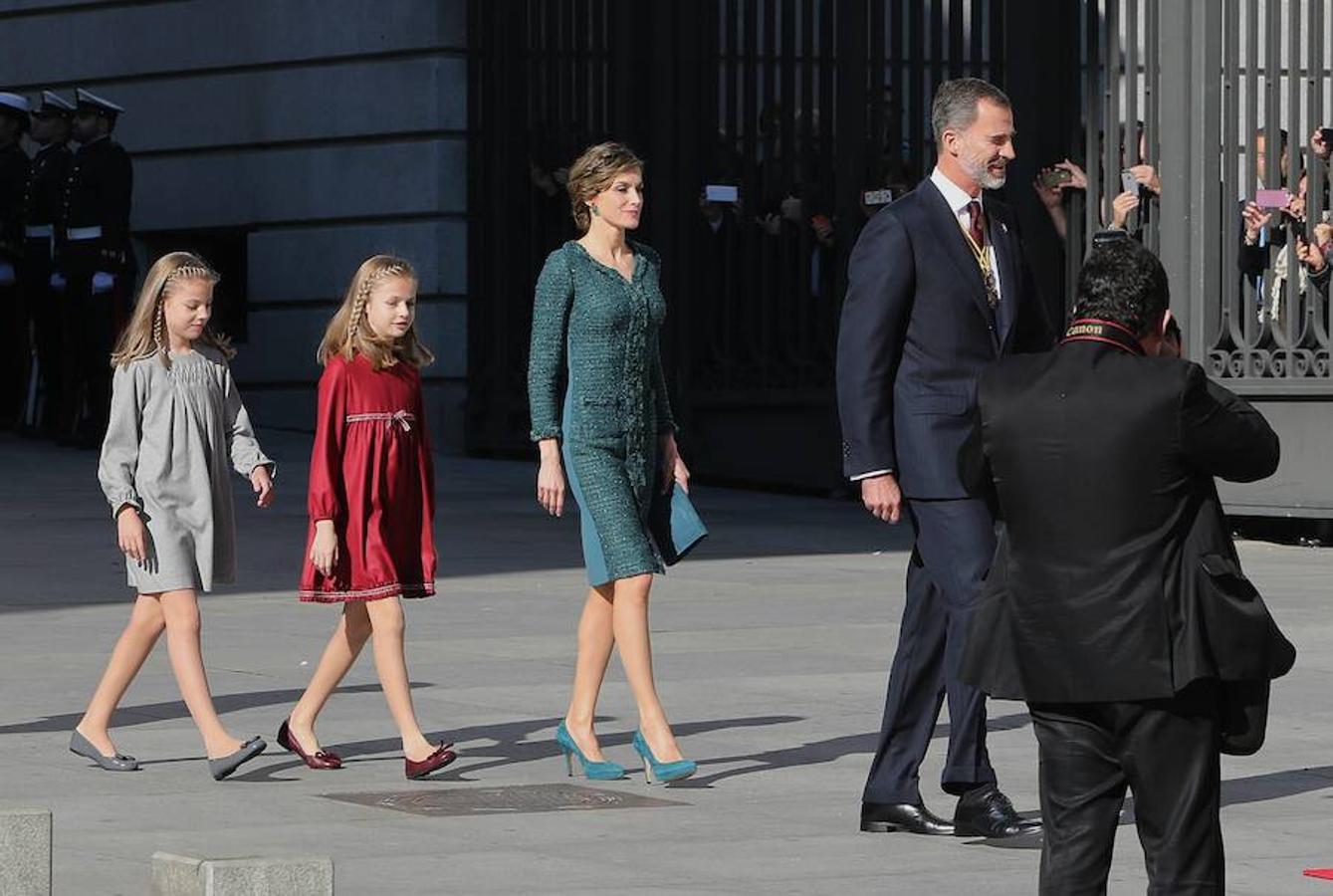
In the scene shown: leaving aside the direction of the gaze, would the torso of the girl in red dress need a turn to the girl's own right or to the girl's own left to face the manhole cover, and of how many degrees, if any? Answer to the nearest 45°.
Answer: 0° — they already face it

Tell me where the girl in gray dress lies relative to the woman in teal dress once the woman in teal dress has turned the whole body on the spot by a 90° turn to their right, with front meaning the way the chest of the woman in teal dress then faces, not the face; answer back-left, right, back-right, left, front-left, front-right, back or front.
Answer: front-right

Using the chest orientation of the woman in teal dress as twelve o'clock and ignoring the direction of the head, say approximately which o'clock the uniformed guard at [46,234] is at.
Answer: The uniformed guard is roughly at 7 o'clock from the woman in teal dress.

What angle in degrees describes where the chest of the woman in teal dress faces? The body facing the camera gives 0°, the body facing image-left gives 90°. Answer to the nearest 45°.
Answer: approximately 315°

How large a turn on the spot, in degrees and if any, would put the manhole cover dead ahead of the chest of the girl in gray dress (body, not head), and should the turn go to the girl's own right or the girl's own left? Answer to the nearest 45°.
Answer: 0° — they already face it

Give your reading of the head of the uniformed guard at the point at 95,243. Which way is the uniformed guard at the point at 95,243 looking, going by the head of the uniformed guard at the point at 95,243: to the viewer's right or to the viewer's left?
to the viewer's right

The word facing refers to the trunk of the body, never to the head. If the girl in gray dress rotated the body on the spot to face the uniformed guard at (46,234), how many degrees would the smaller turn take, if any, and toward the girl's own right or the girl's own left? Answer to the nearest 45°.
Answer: approximately 135° to the girl's own left

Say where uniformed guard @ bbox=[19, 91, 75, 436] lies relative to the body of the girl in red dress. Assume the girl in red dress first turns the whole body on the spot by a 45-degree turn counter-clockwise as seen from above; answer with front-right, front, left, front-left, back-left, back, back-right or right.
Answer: left

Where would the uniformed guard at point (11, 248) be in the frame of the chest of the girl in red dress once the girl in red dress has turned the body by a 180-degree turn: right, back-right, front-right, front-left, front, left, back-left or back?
front-right

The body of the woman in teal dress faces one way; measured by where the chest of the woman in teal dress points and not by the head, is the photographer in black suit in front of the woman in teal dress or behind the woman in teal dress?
in front

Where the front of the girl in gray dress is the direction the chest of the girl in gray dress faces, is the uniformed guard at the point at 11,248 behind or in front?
behind
